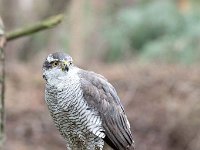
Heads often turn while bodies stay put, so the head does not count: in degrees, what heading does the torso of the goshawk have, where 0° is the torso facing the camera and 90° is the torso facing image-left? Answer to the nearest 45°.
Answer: approximately 45°
